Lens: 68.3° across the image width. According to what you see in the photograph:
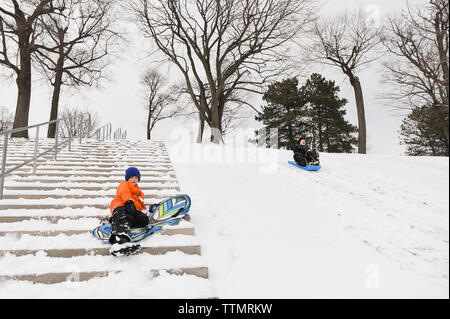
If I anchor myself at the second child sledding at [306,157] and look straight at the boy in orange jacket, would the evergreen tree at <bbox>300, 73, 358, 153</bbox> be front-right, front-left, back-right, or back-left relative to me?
back-right

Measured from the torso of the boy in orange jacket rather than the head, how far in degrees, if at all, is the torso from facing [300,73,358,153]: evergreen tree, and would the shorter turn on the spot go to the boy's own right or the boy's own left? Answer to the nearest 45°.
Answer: approximately 90° to the boy's own left

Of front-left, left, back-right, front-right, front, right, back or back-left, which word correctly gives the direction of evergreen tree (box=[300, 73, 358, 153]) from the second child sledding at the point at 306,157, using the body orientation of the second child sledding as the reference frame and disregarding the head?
back-left

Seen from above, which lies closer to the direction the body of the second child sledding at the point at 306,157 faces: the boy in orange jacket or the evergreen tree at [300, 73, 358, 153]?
the boy in orange jacket

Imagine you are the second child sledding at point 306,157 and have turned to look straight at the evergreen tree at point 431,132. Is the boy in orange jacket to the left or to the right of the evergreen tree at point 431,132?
right
